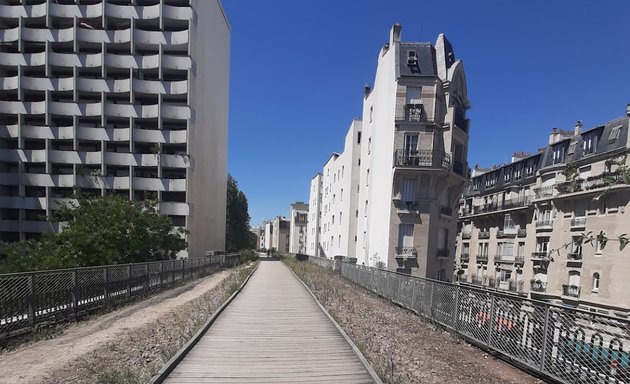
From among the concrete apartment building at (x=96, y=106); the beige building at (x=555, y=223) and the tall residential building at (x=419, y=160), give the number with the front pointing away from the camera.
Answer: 0

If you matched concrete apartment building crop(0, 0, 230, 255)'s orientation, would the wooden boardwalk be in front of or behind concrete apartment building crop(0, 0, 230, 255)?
in front

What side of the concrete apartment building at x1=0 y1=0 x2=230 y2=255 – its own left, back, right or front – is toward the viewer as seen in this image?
front

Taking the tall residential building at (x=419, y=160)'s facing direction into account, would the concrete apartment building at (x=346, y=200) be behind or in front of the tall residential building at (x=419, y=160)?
behind

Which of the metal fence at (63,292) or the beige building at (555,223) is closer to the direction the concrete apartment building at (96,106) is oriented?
the metal fence

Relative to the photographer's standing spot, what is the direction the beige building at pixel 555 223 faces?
facing the viewer and to the left of the viewer

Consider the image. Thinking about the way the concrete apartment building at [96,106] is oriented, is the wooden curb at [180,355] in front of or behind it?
in front

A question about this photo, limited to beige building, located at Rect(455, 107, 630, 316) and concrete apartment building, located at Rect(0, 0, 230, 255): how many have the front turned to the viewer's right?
0

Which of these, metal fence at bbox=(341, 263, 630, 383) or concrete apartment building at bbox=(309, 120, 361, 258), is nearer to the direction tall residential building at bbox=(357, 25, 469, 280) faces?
the metal fence
